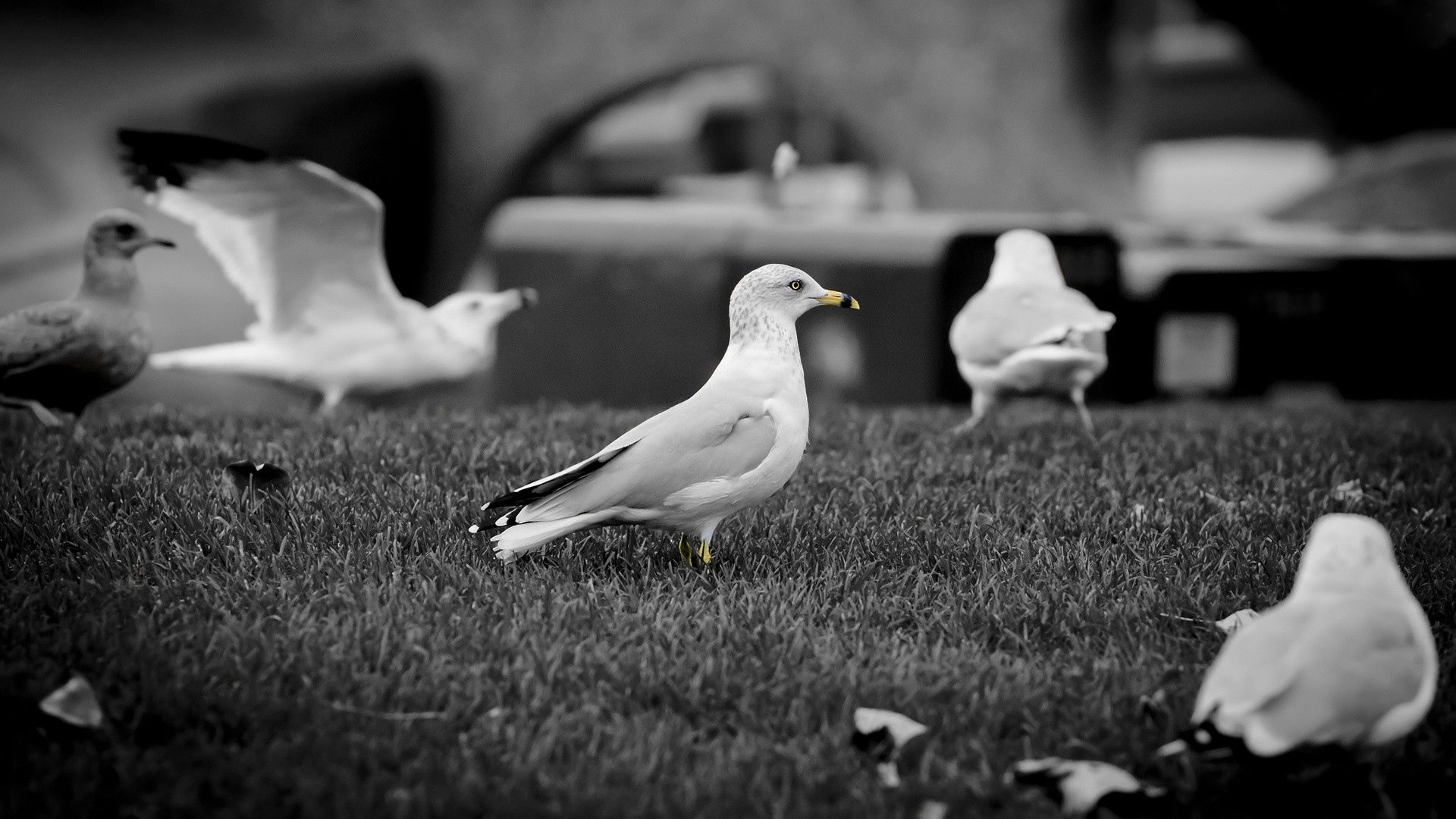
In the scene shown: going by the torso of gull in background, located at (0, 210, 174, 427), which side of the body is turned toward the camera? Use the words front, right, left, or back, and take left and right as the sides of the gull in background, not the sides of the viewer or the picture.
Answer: right

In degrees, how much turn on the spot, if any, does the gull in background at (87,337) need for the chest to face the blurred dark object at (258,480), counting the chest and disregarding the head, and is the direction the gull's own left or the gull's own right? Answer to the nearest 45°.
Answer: approximately 90° to the gull's own right

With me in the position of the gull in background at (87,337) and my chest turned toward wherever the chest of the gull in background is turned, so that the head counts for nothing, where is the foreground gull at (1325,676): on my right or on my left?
on my right

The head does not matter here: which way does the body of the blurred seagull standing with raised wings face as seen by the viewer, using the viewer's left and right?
facing to the right of the viewer

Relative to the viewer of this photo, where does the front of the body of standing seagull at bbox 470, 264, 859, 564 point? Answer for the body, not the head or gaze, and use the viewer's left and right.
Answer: facing to the right of the viewer

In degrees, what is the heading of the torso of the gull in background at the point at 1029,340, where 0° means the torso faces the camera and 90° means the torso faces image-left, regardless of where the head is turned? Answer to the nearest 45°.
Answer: approximately 180°

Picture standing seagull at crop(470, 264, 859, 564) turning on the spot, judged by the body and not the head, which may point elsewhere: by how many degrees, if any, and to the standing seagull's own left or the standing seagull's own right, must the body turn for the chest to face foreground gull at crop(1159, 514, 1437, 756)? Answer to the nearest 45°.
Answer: approximately 45° to the standing seagull's own right

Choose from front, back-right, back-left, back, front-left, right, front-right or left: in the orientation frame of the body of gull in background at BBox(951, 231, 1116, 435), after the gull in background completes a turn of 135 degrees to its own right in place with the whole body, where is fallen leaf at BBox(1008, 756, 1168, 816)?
front-right

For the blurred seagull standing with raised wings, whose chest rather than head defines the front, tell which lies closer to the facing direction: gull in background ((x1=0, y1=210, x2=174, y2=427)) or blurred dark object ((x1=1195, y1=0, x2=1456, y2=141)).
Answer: the blurred dark object

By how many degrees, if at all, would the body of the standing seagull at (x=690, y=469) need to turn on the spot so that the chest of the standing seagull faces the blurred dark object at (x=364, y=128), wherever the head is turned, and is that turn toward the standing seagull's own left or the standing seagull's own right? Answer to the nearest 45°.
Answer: approximately 90° to the standing seagull's own left
